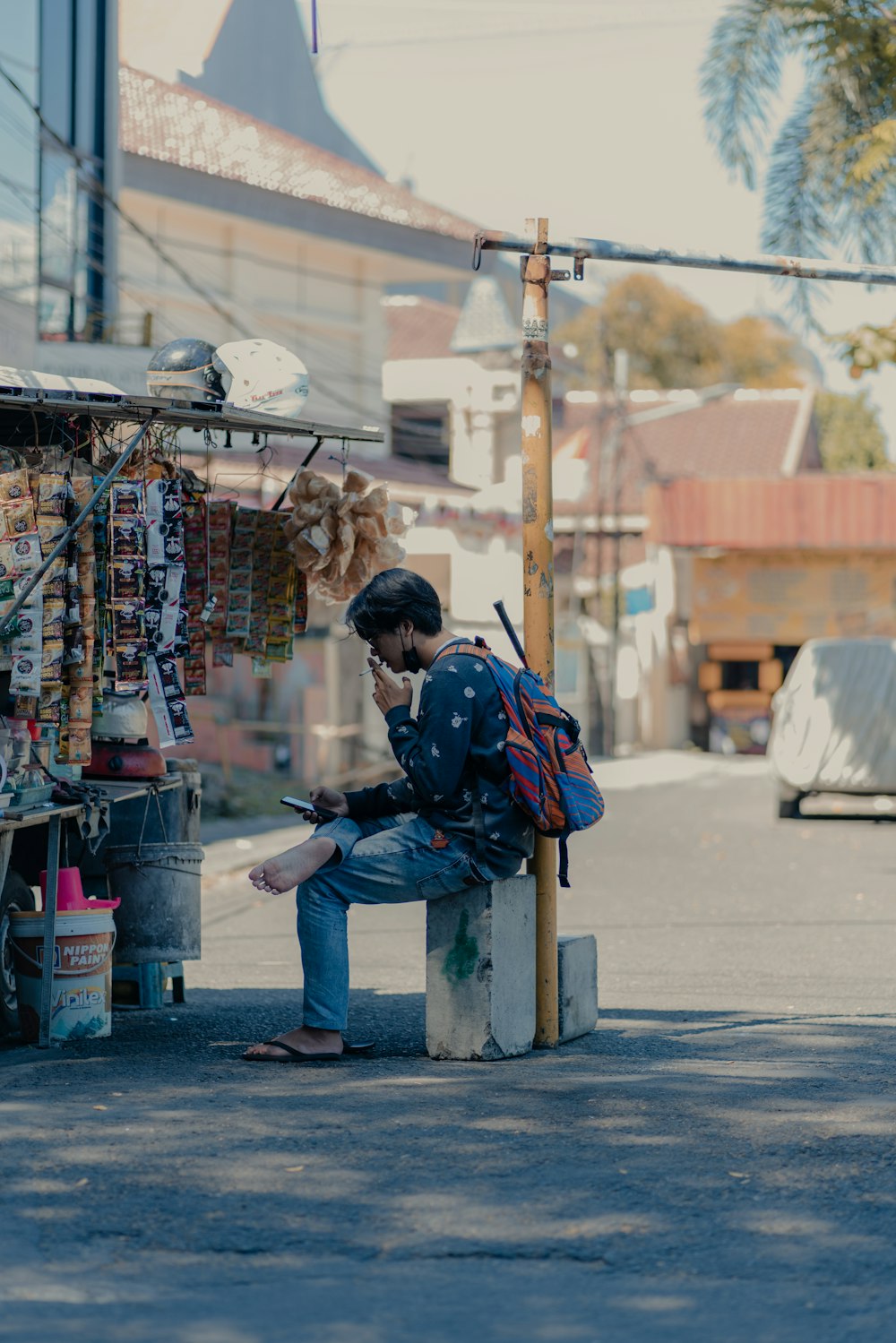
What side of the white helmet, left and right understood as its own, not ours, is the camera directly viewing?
left

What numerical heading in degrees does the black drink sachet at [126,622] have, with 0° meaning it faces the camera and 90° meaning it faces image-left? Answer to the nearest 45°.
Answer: approximately 0°

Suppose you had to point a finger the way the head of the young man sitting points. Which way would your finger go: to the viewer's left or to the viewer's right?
to the viewer's left
